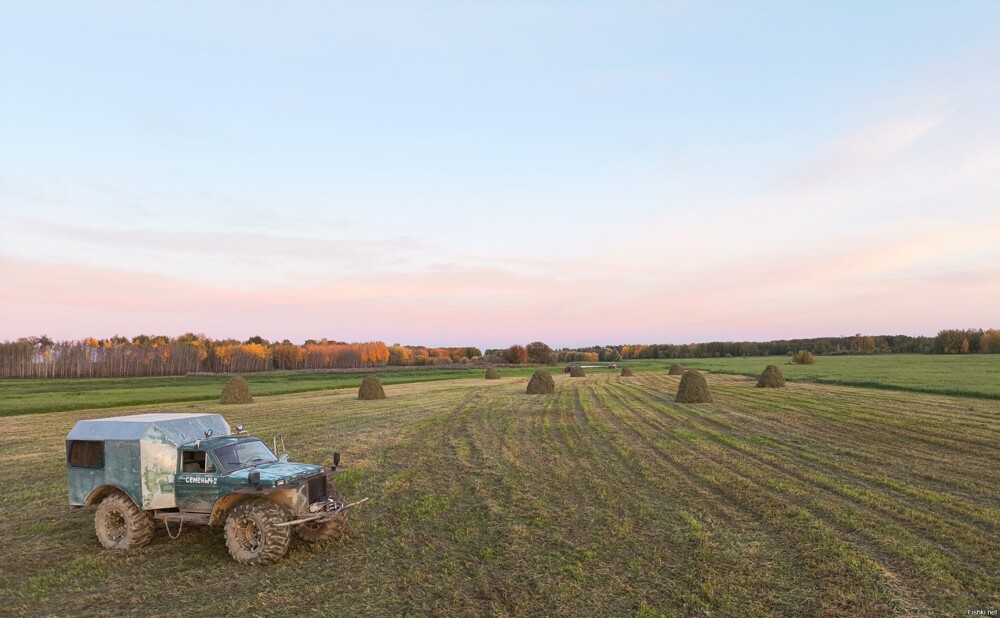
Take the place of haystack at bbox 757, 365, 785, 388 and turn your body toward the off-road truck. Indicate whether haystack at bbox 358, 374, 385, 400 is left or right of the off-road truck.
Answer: right

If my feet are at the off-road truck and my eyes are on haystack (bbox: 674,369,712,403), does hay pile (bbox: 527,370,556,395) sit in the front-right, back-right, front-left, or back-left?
front-left

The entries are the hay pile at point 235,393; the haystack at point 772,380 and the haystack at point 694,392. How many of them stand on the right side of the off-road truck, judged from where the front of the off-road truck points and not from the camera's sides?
0

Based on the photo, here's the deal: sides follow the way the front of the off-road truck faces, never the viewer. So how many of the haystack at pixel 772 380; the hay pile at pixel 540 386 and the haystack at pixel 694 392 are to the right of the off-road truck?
0

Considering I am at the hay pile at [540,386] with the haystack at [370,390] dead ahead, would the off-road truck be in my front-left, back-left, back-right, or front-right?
front-left

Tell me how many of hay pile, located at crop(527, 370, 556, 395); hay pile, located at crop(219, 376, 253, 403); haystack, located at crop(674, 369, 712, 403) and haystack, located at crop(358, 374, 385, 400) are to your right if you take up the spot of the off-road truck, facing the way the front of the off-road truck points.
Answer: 0

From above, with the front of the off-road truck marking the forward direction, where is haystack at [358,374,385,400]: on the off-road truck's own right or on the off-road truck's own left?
on the off-road truck's own left

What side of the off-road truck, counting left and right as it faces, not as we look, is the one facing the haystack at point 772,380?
left

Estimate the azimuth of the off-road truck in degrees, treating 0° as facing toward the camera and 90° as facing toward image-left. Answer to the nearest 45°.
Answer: approximately 315°

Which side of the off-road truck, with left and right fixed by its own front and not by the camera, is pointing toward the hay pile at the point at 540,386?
left

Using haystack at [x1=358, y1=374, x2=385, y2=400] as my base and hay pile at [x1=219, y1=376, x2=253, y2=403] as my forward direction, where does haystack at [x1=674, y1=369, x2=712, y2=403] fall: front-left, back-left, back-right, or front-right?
back-left

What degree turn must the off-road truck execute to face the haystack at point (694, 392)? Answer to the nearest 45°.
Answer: approximately 90° to its left

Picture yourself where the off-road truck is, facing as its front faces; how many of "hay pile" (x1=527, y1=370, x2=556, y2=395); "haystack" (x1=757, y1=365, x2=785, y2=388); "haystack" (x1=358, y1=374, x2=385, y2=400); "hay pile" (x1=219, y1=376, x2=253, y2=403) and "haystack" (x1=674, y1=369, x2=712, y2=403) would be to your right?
0

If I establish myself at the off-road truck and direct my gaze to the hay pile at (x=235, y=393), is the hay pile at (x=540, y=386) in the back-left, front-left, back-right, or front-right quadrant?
front-right

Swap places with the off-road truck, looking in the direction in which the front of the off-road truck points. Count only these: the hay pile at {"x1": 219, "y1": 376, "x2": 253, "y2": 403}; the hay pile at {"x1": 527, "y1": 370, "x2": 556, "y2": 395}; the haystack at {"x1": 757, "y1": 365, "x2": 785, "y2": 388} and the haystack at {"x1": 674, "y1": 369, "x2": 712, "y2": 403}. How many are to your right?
0

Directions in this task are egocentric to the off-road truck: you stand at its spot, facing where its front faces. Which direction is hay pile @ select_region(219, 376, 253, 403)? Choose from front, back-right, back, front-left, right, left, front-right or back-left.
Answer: back-left

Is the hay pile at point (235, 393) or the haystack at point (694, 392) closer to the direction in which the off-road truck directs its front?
the haystack

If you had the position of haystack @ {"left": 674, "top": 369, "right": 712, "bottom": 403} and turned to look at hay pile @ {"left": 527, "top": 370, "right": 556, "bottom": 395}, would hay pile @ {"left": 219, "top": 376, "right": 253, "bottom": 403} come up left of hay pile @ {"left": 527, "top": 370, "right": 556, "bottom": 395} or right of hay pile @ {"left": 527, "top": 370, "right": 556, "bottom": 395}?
left
